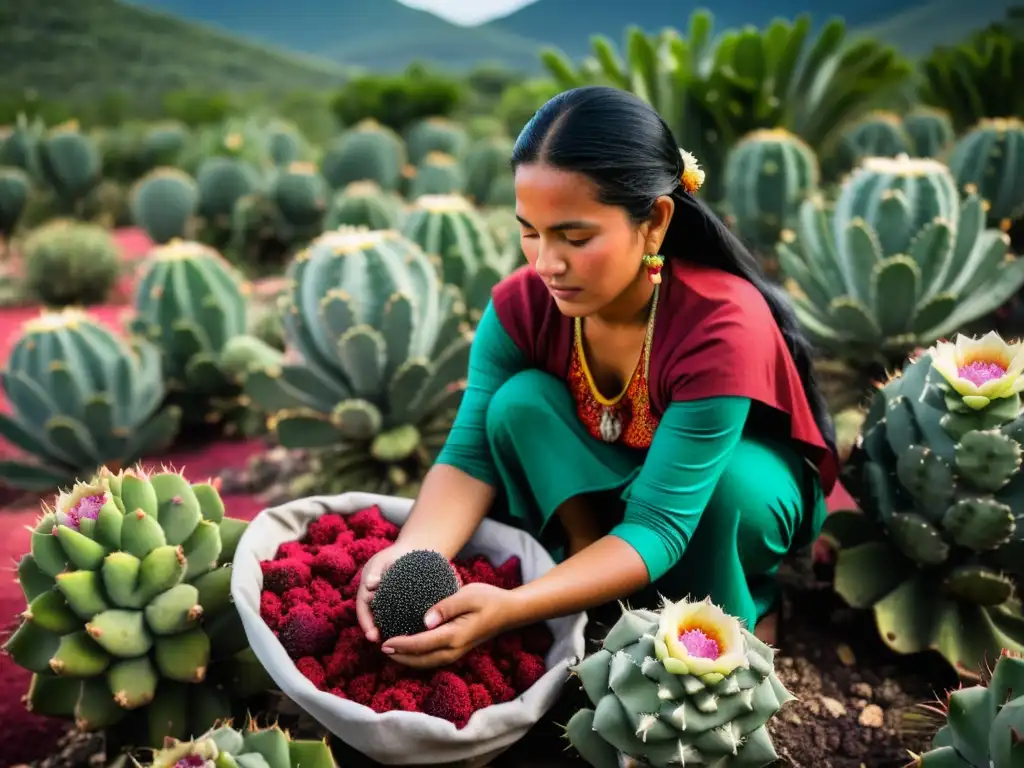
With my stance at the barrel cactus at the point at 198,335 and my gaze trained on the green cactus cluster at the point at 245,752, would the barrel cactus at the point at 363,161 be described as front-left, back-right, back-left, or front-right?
back-left

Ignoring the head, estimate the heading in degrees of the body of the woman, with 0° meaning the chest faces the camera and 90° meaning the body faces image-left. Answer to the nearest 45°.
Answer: approximately 45°

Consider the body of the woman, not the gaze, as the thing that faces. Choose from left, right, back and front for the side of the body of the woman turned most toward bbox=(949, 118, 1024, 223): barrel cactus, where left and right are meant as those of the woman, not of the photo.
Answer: back

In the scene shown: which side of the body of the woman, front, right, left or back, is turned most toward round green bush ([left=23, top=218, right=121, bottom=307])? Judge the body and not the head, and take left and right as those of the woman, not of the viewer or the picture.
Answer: right

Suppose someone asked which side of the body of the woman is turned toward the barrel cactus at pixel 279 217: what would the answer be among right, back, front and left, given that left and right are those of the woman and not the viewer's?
right

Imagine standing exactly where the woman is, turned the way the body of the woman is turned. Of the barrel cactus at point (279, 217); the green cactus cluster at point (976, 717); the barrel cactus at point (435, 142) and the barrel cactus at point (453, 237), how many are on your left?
1

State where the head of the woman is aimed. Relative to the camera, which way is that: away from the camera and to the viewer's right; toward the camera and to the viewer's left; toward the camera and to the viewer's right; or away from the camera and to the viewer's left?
toward the camera and to the viewer's left

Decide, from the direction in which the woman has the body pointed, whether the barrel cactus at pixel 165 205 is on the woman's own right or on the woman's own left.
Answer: on the woman's own right

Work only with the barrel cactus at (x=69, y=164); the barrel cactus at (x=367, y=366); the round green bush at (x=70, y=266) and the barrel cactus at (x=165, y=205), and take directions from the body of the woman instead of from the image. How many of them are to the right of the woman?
4

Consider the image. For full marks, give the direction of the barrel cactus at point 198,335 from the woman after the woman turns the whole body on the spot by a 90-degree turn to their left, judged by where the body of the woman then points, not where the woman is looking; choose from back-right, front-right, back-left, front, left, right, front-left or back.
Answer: back

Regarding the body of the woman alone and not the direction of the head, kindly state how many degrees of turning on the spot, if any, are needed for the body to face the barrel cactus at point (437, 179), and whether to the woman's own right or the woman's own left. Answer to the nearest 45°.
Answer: approximately 135° to the woman's own right

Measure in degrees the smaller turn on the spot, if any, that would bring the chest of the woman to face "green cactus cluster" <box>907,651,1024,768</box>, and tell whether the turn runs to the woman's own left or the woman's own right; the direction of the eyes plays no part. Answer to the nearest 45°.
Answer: approximately 90° to the woman's own left

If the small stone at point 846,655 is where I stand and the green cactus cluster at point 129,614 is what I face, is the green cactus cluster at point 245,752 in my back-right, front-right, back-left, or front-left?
front-left
